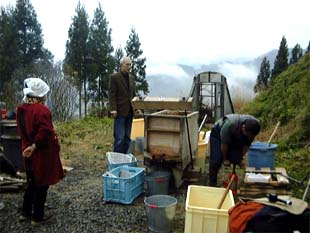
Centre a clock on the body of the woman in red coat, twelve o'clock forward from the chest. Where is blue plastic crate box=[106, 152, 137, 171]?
The blue plastic crate is roughly at 12 o'clock from the woman in red coat.

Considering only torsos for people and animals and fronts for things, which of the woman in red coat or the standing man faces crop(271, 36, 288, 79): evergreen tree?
the woman in red coat

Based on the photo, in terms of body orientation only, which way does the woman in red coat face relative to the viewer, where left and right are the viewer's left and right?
facing away from the viewer and to the right of the viewer

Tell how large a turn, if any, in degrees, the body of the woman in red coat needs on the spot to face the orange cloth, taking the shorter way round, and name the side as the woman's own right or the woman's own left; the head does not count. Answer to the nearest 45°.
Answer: approximately 90° to the woman's own right

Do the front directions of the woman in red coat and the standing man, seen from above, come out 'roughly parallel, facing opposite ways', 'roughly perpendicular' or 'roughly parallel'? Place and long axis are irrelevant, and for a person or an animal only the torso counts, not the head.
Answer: roughly perpendicular

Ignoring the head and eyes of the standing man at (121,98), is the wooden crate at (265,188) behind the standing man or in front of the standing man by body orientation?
in front

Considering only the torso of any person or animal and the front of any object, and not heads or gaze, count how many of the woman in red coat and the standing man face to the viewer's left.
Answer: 0

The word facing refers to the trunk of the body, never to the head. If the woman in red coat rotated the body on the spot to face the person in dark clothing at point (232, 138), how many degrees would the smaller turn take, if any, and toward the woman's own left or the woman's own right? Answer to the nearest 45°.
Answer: approximately 45° to the woman's own right

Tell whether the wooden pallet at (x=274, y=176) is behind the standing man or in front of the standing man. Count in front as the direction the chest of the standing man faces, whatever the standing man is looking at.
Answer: in front

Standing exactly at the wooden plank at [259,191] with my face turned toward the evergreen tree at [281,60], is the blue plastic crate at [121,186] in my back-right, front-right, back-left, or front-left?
back-left

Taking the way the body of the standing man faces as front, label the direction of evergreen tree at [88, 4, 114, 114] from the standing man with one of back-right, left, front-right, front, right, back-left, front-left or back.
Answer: back-left
